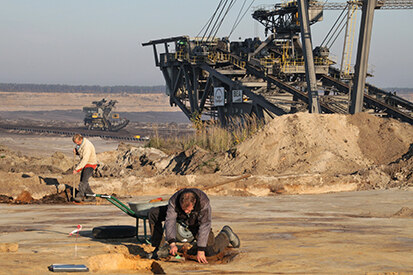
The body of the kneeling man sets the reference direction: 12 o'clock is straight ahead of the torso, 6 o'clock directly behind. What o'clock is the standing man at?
The standing man is roughly at 4 o'clock from the kneeling man.

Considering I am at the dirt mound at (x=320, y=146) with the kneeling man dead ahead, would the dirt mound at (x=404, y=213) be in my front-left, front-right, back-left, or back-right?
front-left

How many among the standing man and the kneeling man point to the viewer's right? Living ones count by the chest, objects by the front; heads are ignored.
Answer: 0

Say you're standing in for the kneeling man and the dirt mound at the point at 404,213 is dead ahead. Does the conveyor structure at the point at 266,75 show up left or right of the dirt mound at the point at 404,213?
left

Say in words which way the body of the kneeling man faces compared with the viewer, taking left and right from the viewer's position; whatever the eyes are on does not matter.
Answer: facing the viewer and to the left of the viewer

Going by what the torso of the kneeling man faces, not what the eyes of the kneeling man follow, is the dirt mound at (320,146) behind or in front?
behind

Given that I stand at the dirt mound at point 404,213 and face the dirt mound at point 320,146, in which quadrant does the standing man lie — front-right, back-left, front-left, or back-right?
front-left

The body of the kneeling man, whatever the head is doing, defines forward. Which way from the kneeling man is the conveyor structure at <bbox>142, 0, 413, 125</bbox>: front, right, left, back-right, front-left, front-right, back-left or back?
back-right

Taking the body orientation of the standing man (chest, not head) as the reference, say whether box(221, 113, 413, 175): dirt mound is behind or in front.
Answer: behind

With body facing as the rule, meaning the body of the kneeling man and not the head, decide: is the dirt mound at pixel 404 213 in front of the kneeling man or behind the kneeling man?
behind

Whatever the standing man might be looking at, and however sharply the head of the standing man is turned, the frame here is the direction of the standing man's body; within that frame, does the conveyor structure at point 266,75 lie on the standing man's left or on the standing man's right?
on the standing man's right

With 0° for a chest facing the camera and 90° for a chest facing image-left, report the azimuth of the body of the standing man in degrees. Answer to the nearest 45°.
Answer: approximately 90°
